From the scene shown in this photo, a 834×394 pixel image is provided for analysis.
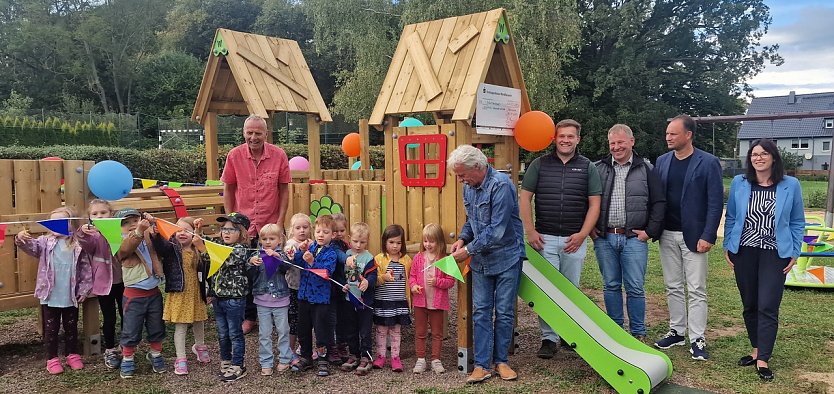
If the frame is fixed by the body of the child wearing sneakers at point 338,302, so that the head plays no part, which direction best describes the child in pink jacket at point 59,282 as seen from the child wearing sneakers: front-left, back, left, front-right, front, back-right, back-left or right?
right

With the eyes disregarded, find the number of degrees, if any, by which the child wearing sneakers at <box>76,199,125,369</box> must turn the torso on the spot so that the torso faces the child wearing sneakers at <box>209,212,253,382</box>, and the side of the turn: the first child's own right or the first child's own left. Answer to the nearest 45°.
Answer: approximately 45° to the first child's own left

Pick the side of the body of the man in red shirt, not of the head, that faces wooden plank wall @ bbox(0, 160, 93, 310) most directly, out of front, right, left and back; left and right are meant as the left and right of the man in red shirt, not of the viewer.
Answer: right

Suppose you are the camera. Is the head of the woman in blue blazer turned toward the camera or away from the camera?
toward the camera

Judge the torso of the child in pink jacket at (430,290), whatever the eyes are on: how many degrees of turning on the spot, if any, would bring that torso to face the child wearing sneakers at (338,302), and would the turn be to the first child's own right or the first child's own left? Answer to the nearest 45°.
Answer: approximately 90° to the first child's own right

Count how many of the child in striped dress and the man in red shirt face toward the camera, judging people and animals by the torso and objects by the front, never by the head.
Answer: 2

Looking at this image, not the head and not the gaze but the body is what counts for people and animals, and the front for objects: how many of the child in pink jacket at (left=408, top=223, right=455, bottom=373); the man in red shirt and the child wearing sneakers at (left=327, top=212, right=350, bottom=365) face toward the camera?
3

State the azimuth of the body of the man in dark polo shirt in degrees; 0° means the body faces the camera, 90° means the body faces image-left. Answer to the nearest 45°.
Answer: approximately 0°

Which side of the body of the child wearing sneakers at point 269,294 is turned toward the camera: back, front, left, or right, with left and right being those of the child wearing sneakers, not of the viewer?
front

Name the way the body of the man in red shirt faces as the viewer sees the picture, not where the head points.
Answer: toward the camera

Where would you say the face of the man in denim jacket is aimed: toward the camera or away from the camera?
toward the camera

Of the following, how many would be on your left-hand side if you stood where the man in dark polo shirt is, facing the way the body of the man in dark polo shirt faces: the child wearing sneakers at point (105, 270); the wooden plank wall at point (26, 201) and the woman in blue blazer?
1

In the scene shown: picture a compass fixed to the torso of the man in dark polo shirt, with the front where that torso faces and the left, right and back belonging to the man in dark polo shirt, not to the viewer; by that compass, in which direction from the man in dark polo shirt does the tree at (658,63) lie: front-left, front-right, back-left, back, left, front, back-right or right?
back

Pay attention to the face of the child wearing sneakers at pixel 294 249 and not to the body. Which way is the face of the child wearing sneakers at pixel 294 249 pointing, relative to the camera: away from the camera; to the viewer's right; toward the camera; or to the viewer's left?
toward the camera
